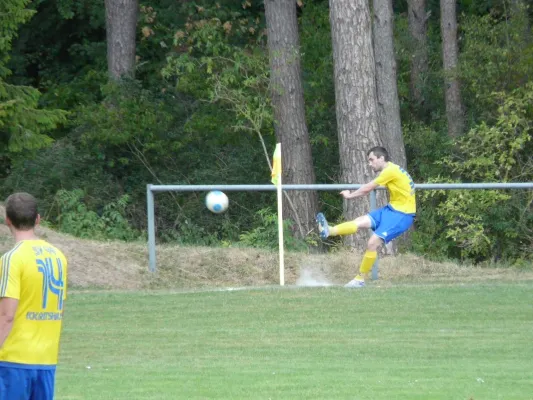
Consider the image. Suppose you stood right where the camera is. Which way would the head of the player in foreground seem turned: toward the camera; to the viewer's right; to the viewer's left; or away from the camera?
away from the camera

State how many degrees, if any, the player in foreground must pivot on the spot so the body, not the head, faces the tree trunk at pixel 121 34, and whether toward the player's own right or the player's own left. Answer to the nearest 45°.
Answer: approximately 45° to the player's own right

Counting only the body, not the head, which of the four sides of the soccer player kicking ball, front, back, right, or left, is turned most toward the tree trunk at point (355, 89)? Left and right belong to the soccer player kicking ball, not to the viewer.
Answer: right

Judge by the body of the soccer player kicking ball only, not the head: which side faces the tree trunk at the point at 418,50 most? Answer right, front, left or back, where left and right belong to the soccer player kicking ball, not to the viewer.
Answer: right

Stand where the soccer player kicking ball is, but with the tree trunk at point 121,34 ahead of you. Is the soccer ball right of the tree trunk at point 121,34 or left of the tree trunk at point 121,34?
left

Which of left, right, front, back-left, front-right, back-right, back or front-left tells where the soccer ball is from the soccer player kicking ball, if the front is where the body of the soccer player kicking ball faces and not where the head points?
front

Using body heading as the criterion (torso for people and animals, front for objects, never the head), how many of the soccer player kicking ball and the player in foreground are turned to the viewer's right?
0

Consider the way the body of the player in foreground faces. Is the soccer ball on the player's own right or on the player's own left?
on the player's own right

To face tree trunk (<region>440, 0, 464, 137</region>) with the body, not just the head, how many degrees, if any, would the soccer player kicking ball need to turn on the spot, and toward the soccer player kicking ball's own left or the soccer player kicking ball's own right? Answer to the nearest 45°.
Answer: approximately 90° to the soccer player kicking ball's own right

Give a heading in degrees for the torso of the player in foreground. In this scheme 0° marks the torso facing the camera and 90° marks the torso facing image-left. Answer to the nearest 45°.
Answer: approximately 135°

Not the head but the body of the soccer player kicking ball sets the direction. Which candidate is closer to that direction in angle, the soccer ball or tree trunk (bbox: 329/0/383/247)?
the soccer ball

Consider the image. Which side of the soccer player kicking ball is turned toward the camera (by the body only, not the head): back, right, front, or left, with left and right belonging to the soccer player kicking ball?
left
